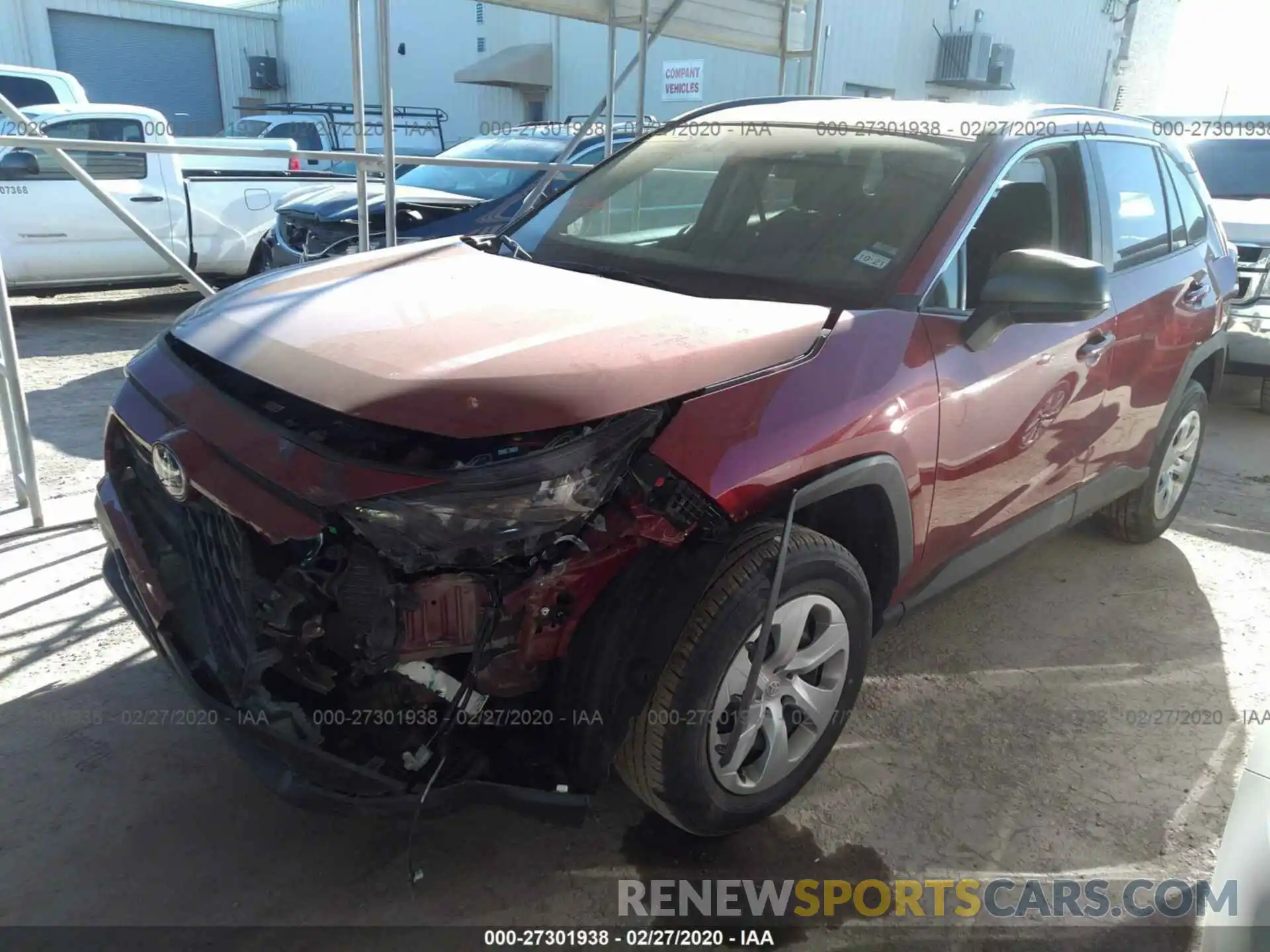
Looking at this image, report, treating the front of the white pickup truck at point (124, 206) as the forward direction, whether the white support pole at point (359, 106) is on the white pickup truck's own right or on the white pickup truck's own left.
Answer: on the white pickup truck's own left

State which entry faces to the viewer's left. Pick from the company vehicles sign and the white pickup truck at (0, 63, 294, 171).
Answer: the white pickup truck

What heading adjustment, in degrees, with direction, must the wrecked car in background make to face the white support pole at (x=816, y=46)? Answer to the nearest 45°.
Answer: approximately 135° to its left

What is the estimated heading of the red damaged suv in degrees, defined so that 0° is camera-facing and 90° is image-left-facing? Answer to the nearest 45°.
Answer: approximately 45°

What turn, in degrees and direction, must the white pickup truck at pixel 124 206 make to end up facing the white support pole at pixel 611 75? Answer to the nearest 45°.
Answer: approximately 135° to its left

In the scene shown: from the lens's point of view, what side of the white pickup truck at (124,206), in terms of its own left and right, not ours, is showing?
left

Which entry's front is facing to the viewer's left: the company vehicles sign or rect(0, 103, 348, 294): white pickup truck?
the white pickup truck

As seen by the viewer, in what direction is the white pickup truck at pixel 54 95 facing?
to the viewer's left

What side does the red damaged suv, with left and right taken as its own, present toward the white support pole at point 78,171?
right

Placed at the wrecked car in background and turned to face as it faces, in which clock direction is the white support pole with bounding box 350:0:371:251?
The white support pole is roughly at 11 o'clock from the wrecked car in background.

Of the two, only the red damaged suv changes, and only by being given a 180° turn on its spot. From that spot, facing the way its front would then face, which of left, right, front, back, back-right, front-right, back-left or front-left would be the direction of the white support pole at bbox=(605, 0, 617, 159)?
front-left

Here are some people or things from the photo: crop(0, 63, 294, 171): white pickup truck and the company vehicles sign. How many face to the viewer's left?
1

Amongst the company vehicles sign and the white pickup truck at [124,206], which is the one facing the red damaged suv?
the company vehicles sign
